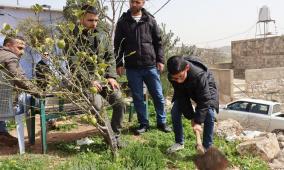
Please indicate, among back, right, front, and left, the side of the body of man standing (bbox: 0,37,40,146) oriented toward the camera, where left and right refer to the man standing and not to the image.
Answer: right

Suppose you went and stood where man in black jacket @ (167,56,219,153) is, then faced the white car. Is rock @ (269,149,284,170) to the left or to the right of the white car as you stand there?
right

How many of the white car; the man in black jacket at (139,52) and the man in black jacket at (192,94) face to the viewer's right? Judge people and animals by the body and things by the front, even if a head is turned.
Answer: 0

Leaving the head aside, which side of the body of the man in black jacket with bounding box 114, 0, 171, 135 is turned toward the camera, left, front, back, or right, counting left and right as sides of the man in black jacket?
front

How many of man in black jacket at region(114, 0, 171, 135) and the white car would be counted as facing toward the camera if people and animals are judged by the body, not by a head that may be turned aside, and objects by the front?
1

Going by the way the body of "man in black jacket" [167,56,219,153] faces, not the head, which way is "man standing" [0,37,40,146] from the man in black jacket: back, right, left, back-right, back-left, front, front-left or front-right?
front-right

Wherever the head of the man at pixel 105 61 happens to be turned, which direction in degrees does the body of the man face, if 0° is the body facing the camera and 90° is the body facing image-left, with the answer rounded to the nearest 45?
approximately 315°

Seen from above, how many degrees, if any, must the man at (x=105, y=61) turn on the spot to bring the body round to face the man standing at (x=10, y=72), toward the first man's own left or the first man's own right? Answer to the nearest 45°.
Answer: approximately 135° to the first man's own right

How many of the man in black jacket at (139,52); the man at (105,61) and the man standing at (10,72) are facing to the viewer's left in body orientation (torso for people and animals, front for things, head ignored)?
0

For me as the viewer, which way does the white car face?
facing to the left of the viewer

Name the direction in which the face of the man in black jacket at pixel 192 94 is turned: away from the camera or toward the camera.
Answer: toward the camera

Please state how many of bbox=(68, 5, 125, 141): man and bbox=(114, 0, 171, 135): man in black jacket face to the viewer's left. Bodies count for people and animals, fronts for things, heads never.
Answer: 0

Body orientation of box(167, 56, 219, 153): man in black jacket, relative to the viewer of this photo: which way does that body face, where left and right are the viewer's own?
facing the viewer and to the left of the viewer

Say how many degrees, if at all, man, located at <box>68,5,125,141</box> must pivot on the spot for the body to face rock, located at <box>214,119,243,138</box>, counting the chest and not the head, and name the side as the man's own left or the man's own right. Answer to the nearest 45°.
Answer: approximately 90° to the man's own left

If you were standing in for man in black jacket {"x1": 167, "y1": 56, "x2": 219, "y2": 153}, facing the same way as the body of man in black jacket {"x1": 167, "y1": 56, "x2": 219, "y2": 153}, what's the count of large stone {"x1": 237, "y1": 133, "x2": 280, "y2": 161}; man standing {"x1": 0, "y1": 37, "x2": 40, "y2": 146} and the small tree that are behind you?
1

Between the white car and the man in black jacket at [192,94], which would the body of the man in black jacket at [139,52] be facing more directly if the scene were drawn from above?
the man in black jacket
